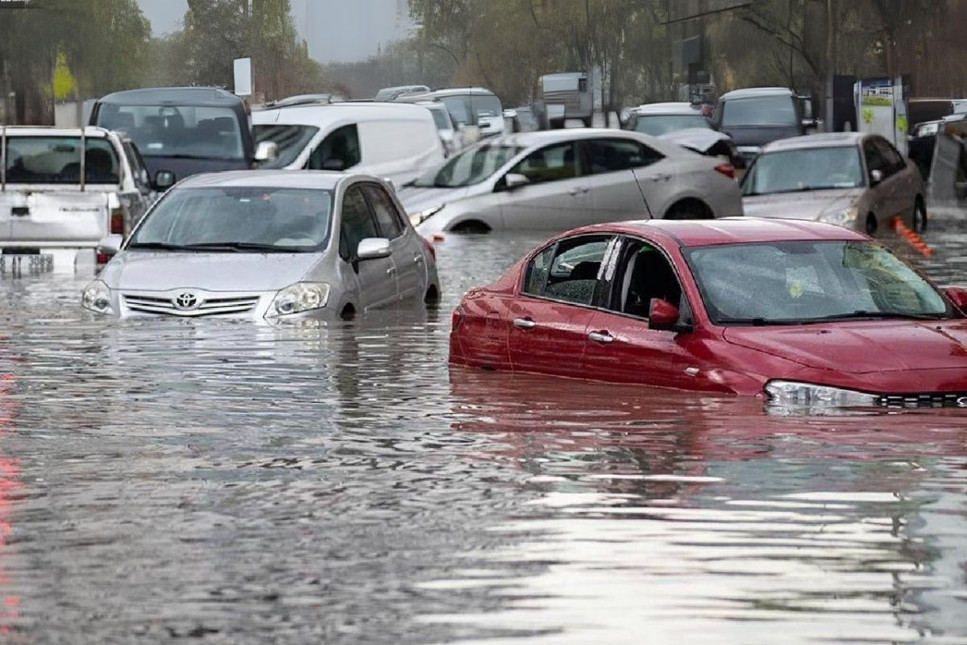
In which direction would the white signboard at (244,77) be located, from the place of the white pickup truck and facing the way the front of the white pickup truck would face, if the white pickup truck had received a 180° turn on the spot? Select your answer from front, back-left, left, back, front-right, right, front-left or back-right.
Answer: back

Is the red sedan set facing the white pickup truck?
no

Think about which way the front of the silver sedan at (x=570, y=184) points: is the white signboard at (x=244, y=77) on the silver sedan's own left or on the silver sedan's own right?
on the silver sedan's own right

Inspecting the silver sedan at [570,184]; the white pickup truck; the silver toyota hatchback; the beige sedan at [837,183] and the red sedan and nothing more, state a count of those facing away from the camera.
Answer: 1

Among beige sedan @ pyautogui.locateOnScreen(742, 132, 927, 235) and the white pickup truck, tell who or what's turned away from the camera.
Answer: the white pickup truck

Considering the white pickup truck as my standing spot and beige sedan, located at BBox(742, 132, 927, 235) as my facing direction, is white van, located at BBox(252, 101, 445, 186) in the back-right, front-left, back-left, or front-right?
front-left

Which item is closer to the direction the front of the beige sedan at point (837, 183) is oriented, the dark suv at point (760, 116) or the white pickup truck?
the white pickup truck

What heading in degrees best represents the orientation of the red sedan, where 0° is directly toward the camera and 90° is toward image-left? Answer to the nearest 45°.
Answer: approximately 315°

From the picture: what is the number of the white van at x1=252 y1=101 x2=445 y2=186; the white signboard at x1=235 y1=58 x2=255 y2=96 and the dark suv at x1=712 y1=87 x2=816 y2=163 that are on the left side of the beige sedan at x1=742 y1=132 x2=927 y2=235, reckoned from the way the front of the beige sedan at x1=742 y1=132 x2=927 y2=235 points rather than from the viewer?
0

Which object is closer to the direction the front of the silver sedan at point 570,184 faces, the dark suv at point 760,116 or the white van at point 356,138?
the white van

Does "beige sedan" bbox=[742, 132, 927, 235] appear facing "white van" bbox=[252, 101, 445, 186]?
no

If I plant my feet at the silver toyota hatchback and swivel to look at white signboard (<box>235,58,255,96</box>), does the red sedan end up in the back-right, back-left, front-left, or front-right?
back-right

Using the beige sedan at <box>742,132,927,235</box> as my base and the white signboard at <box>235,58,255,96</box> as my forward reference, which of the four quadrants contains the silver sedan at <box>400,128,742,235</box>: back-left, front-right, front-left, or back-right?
front-left

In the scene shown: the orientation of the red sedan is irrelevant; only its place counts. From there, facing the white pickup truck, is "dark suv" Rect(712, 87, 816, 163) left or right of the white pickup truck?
right

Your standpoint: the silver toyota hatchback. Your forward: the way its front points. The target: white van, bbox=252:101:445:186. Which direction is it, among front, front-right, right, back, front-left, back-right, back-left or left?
back-right

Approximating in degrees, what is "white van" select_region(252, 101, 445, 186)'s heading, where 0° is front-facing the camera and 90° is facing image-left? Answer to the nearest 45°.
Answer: approximately 45°

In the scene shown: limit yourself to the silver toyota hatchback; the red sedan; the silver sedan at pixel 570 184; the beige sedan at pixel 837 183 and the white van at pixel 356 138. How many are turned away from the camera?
0

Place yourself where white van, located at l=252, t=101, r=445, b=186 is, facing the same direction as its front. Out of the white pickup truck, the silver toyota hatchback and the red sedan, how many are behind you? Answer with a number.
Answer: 0
